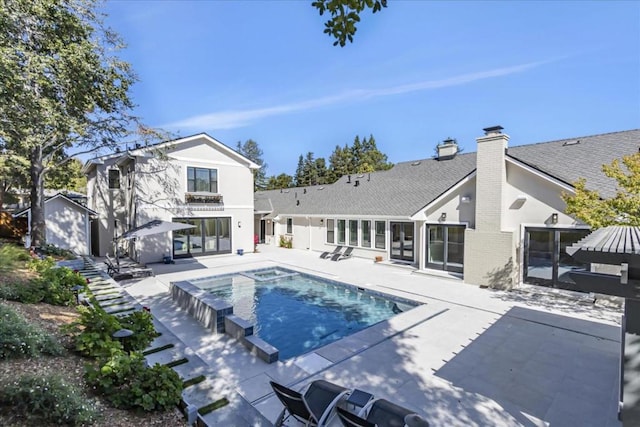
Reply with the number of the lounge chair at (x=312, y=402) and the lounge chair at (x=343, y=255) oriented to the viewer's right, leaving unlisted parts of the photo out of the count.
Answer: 0

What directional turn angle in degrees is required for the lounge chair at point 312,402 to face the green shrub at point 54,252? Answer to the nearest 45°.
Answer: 0° — it already faces it

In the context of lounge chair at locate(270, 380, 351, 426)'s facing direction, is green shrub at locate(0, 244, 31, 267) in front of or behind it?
in front

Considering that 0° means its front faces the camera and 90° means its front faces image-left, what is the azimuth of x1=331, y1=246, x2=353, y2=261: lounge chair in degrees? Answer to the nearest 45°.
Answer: approximately 45°

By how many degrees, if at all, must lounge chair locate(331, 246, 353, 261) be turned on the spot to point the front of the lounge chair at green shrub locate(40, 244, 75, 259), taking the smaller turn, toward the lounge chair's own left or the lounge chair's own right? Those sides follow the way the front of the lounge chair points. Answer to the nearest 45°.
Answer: approximately 45° to the lounge chair's own right

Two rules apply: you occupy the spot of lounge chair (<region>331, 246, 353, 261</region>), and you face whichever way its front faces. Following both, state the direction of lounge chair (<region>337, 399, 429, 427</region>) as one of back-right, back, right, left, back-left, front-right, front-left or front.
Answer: front-left

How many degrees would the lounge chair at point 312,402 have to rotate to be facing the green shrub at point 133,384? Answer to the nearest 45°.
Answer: approximately 45° to its left

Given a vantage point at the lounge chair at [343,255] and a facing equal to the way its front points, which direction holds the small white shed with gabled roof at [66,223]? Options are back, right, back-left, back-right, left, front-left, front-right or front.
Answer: front-right

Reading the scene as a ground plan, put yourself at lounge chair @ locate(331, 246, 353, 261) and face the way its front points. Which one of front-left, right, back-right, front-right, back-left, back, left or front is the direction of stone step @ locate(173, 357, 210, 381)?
front-left
